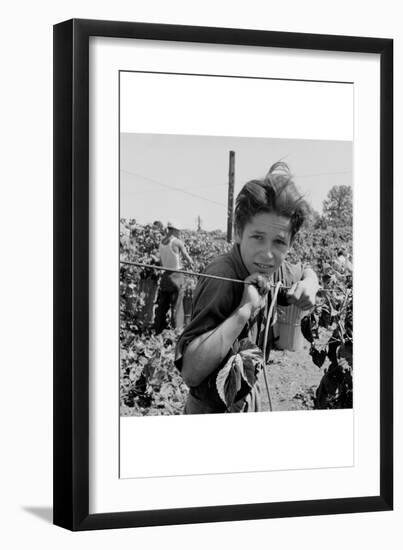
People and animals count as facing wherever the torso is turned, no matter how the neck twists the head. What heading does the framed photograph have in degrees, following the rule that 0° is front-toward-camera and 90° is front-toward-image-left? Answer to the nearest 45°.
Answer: approximately 315°
